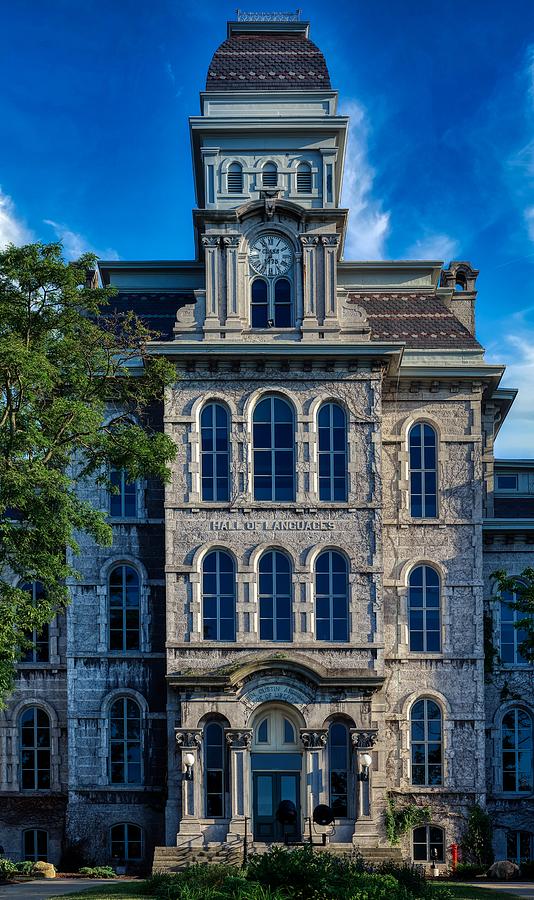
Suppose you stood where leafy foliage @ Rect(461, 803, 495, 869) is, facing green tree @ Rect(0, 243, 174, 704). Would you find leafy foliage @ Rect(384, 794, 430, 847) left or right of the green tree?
right

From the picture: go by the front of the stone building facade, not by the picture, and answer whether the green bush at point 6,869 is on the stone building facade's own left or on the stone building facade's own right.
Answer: on the stone building facade's own right

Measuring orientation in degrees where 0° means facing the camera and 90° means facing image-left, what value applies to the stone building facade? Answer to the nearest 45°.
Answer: approximately 0°
